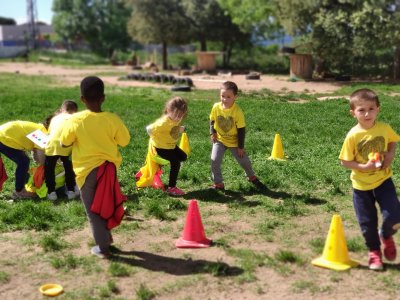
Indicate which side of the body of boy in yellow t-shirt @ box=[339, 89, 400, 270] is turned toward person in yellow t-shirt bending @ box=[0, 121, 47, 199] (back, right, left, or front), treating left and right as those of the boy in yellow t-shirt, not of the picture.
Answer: right

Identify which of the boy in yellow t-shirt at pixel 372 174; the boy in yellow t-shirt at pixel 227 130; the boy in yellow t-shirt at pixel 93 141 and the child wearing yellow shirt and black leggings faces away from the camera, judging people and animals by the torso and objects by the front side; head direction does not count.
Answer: the boy in yellow t-shirt at pixel 93 141

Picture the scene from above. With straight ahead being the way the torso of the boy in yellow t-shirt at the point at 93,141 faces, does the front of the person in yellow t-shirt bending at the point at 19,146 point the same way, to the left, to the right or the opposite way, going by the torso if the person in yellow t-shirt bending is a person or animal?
to the right

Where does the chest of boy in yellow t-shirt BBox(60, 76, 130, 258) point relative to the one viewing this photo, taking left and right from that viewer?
facing away from the viewer

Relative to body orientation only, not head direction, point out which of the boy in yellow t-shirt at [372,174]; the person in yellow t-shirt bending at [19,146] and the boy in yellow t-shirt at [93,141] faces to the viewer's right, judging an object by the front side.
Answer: the person in yellow t-shirt bending

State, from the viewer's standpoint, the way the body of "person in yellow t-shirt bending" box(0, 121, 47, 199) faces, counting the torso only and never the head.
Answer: to the viewer's right

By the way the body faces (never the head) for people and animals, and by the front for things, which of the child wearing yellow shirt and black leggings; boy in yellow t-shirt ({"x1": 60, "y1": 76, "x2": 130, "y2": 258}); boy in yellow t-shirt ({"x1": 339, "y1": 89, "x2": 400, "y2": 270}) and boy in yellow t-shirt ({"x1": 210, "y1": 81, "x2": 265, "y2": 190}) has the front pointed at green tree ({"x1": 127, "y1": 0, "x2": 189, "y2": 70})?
boy in yellow t-shirt ({"x1": 60, "y1": 76, "x2": 130, "y2": 258})

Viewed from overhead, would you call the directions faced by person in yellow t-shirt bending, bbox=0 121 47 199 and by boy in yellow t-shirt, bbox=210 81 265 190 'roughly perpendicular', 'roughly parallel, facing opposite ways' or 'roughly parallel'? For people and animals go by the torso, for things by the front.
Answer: roughly perpendicular

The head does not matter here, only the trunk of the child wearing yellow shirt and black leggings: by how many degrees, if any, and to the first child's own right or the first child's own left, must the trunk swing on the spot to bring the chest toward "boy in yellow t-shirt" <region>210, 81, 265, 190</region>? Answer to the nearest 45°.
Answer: approximately 45° to the first child's own left
